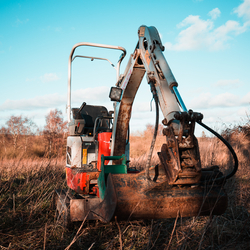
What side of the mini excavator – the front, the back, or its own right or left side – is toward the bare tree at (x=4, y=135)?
back

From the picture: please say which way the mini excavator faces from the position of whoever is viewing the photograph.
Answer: facing the viewer and to the right of the viewer

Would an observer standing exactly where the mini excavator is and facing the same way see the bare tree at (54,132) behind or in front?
behind
